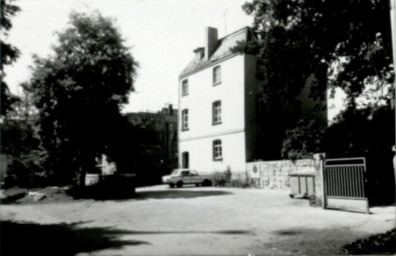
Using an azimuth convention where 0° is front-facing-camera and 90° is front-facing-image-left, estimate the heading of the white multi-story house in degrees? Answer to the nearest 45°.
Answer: approximately 45°

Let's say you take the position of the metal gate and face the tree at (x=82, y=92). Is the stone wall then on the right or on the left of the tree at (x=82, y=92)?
right

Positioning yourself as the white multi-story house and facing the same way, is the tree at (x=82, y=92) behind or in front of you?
in front

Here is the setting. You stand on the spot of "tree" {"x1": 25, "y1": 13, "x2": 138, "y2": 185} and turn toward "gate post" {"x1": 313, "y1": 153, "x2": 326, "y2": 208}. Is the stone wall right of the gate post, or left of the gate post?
left

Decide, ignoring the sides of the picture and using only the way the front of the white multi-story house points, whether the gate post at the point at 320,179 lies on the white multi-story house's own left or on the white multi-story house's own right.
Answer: on the white multi-story house's own left

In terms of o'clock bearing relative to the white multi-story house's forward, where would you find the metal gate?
The metal gate is roughly at 10 o'clock from the white multi-story house.

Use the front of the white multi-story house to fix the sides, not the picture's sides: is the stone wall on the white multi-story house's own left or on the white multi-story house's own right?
on the white multi-story house's own left

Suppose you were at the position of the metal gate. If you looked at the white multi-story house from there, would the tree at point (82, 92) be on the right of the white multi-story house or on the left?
left
